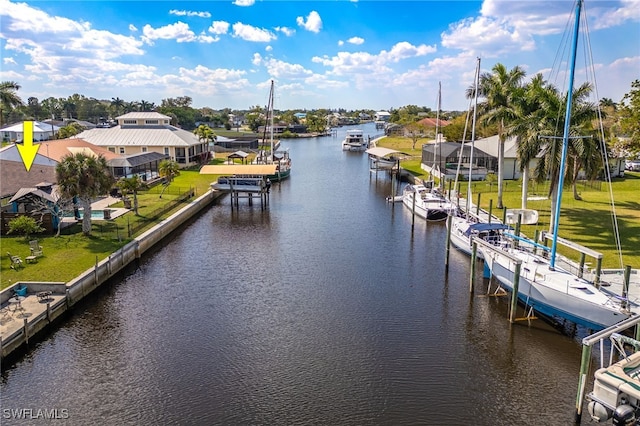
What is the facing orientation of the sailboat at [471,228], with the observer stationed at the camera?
facing away from the viewer and to the left of the viewer

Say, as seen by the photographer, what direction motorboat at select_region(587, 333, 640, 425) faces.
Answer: facing away from the viewer and to the right of the viewer

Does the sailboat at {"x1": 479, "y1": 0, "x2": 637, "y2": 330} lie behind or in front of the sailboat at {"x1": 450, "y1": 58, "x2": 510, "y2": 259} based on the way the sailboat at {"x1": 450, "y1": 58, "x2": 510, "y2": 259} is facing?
behind

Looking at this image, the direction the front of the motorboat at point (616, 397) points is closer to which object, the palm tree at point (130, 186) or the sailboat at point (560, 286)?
the sailboat

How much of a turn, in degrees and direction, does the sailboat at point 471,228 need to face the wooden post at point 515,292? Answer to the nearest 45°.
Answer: approximately 135° to its left
